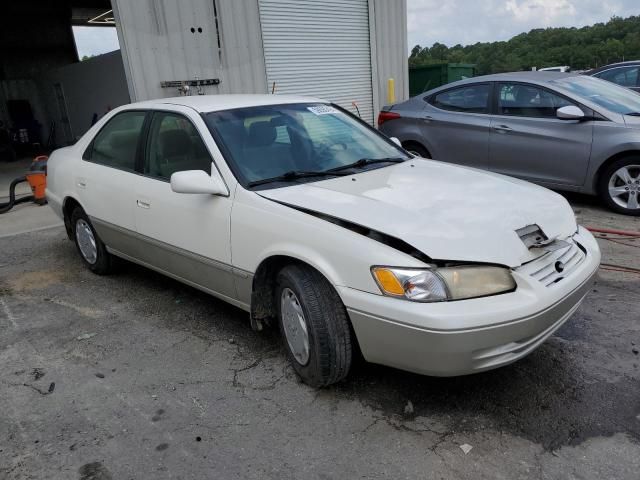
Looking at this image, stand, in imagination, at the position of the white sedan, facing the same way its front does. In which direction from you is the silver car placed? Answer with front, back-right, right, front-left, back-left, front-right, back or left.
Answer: left

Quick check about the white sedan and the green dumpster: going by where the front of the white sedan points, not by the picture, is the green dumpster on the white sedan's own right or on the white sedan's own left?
on the white sedan's own left

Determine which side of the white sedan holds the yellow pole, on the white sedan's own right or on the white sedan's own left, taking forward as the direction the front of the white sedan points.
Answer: on the white sedan's own left

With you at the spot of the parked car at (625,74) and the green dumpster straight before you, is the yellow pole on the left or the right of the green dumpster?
left

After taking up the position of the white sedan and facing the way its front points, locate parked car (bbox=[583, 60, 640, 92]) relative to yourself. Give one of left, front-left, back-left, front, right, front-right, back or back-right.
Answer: left

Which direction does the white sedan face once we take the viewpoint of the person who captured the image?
facing the viewer and to the right of the viewer

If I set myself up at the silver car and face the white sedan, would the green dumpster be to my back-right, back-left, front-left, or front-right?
back-right
